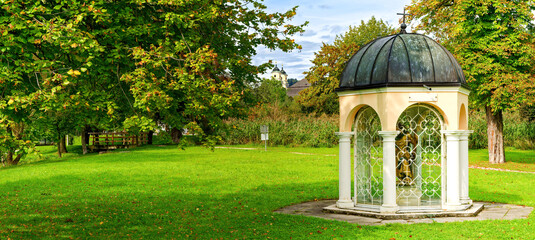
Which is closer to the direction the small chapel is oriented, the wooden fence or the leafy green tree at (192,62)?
the leafy green tree

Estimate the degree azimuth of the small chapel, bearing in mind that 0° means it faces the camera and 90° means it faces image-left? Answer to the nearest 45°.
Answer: approximately 0°

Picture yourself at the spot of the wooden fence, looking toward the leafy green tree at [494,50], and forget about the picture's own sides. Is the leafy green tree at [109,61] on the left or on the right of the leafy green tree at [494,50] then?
right

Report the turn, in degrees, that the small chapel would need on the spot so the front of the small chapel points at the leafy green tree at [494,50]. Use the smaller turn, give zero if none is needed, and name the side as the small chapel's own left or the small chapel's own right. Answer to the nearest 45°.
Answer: approximately 180°

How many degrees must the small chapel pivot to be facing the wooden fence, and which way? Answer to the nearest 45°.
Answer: approximately 135° to its right
